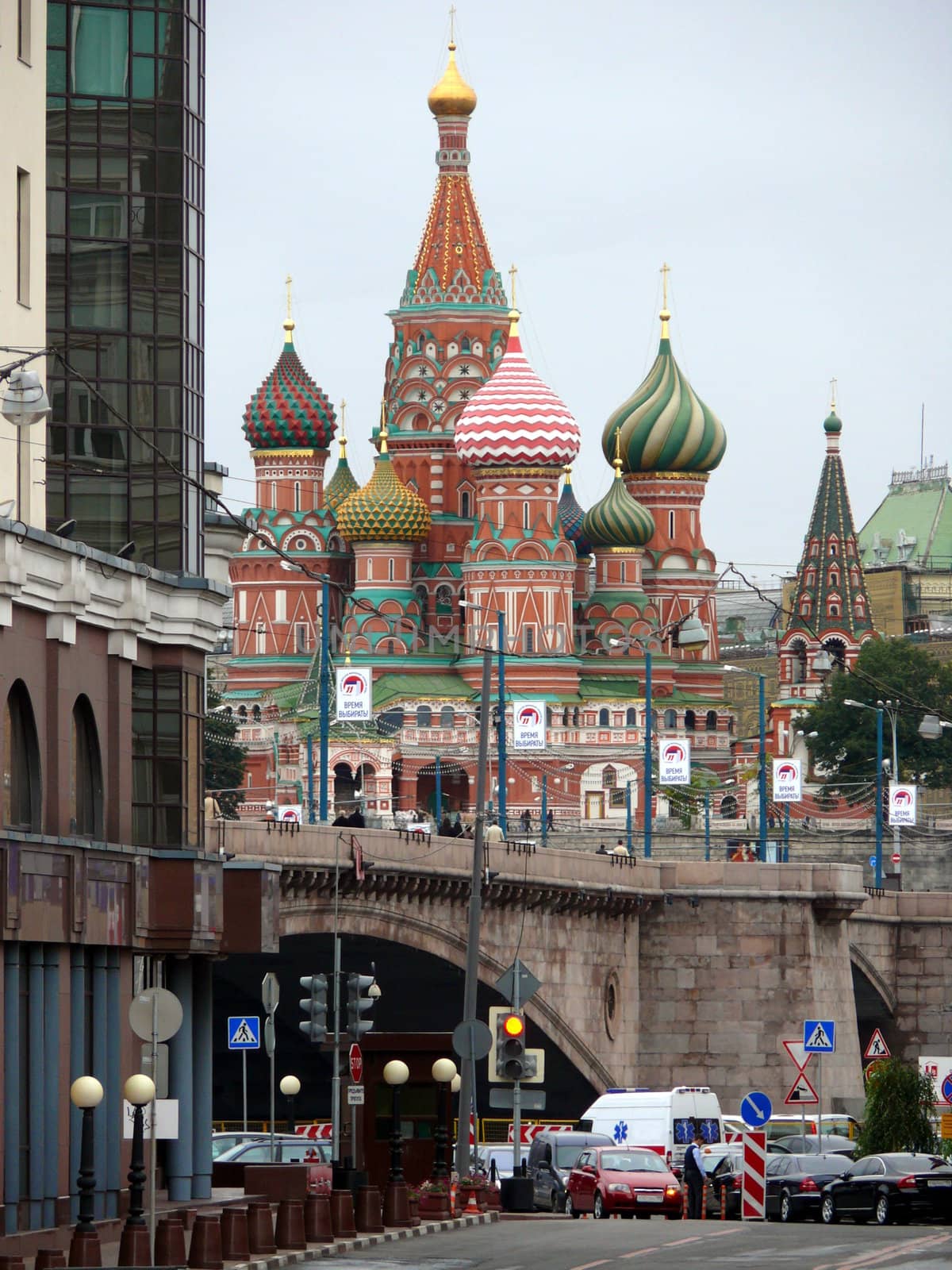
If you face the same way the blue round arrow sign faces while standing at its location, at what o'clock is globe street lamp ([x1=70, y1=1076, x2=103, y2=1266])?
The globe street lamp is roughly at 1 o'clock from the blue round arrow sign.

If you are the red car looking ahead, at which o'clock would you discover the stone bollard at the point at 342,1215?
The stone bollard is roughly at 2 o'clock from the red car.

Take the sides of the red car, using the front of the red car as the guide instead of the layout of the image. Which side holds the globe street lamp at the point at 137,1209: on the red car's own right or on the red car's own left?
on the red car's own right

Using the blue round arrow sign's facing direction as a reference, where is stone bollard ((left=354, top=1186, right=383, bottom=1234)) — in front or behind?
in front

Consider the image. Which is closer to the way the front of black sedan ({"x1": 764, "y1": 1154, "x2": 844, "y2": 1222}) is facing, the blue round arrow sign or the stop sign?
the stop sign

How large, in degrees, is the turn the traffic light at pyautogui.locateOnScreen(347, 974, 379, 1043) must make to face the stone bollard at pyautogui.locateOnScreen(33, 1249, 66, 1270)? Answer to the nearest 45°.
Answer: approximately 90° to its right

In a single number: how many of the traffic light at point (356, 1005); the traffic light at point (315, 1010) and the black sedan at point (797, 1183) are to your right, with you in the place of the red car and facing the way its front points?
2

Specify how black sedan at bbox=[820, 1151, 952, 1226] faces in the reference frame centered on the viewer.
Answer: facing away from the viewer and to the left of the viewer

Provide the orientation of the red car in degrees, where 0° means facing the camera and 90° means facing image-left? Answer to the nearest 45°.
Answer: approximately 315°
